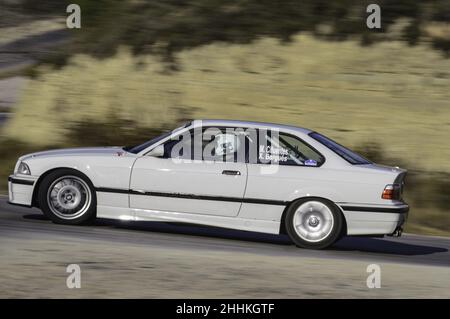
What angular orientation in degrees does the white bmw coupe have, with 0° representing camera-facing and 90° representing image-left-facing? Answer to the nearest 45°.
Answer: approximately 90°
